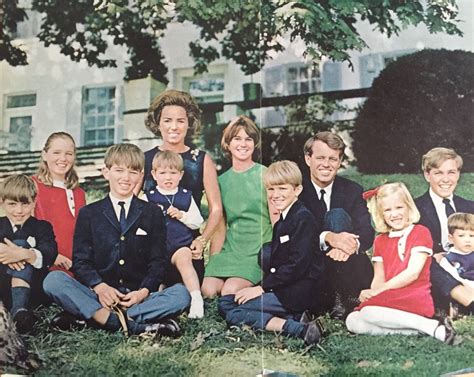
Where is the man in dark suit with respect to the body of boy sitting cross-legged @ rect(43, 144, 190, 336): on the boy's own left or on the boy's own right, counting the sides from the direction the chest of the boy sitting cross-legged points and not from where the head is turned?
on the boy's own left

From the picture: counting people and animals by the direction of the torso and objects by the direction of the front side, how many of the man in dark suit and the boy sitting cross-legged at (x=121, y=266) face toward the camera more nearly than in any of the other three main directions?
2

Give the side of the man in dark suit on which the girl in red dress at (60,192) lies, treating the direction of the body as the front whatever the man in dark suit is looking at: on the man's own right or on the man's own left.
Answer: on the man's own right

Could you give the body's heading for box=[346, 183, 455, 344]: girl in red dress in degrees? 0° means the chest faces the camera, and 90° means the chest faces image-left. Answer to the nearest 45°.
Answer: approximately 45°

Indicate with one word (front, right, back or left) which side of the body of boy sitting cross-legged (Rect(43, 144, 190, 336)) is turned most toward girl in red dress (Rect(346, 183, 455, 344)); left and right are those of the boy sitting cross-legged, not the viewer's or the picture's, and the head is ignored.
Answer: left

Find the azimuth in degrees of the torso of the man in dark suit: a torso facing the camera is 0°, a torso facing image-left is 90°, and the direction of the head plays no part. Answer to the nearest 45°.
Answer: approximately 0°
